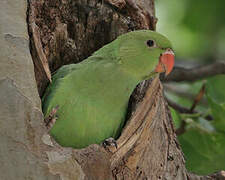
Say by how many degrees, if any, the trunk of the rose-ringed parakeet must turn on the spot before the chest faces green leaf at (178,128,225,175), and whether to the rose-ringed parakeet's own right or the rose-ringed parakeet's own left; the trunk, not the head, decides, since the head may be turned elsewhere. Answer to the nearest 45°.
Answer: approximately 90° to the rose-ringed parakeet's own left

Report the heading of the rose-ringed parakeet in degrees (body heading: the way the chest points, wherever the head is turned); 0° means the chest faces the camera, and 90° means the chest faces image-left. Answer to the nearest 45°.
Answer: approximately 315°

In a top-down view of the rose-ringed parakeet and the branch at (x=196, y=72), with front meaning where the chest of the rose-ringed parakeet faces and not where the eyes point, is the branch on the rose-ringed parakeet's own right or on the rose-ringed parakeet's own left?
on the rose-ringed parakeet's own left
